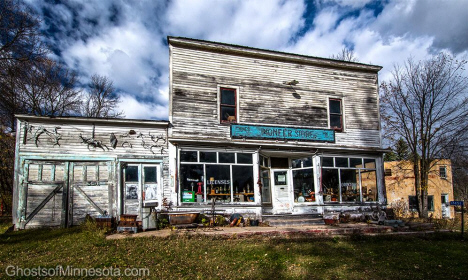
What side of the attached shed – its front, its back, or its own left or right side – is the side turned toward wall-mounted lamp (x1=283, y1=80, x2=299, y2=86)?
left

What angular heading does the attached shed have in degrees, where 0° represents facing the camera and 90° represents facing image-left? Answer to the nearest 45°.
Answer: approximately 0°

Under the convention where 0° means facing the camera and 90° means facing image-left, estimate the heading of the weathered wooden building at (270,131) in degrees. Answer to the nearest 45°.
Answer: approximately 0°

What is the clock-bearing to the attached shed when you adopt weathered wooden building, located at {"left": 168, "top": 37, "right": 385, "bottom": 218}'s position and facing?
The attached shed is roughly at 2 o'clock from the weathered wooden building.

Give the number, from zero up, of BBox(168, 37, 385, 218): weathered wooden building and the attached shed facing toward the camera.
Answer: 2
